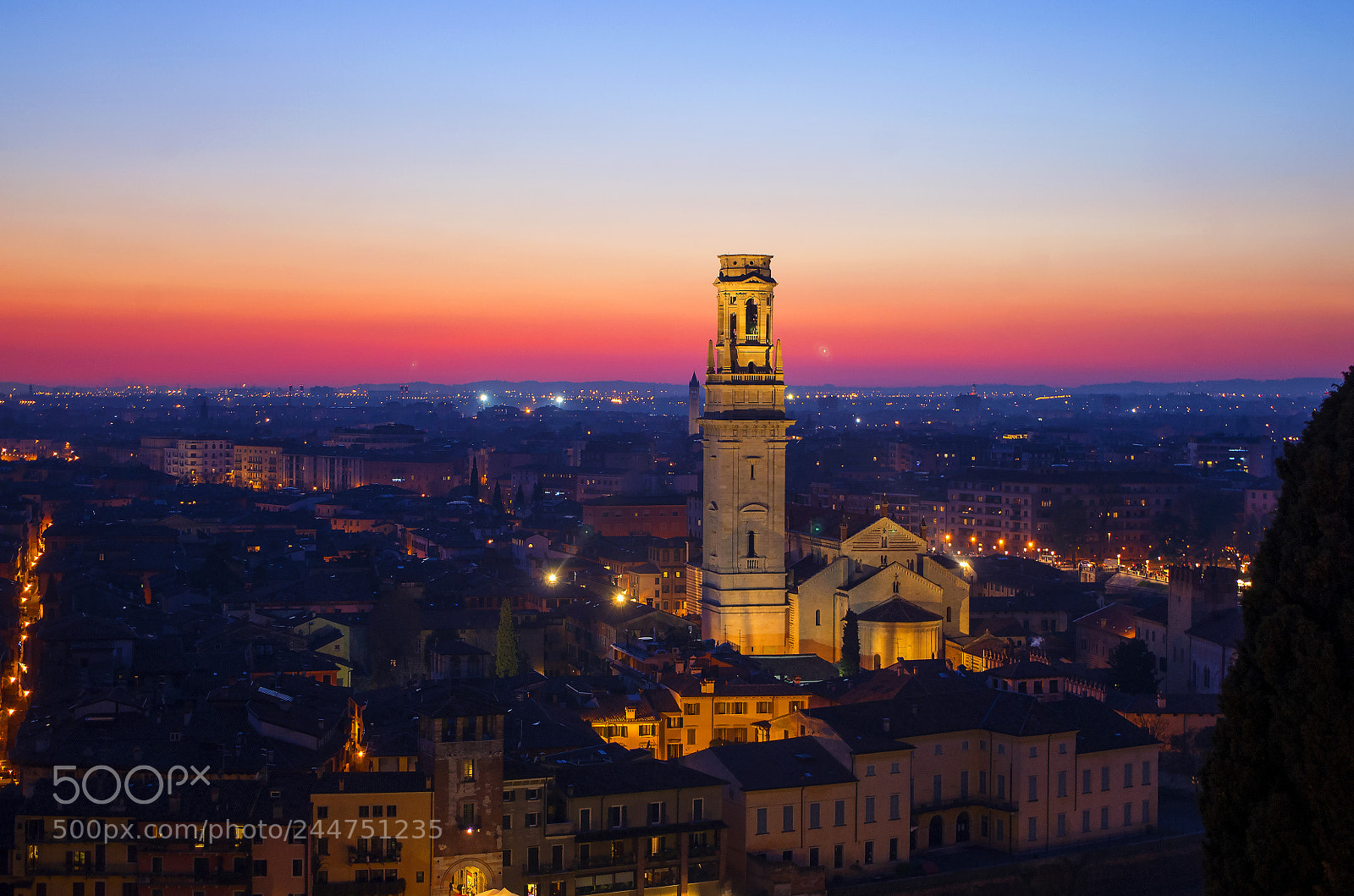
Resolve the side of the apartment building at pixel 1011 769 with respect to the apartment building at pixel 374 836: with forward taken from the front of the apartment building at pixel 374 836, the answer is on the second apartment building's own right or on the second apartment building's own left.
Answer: on the second apartment building's own left

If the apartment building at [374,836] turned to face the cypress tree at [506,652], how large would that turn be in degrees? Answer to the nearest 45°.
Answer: approximately 180°

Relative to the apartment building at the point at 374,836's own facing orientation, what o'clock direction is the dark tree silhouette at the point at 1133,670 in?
The dark tree silhouette is roughly at 8 o'clock from the apartment building.

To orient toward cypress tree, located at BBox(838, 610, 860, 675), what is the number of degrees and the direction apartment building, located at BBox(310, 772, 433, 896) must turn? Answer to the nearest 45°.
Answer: approximately 135° to its left

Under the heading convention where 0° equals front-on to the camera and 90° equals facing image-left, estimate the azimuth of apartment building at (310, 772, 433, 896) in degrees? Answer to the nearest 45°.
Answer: approximately 0°

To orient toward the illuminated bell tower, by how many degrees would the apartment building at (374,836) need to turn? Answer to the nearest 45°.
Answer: approximately 135° to its left

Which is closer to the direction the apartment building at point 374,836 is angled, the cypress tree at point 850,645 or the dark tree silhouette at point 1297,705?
the dark tree silhouette
